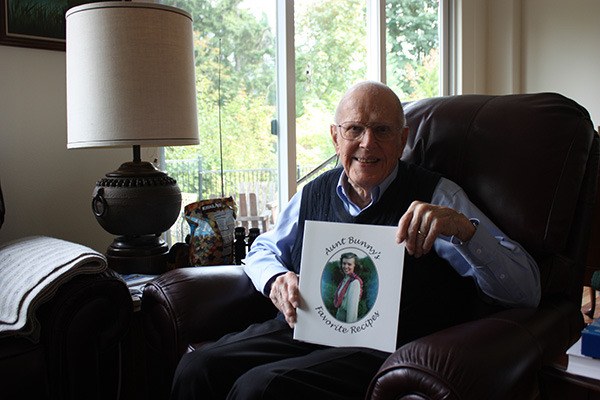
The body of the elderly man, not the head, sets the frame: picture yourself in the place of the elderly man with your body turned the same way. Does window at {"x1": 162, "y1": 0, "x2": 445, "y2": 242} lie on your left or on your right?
on your right

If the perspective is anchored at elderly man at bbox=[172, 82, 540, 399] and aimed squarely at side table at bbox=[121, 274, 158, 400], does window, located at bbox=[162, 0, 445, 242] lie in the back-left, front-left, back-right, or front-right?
front-right

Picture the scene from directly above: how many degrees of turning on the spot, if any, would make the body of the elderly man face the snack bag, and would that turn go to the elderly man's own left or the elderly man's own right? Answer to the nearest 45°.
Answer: approximately 90° to the elderly man's own right

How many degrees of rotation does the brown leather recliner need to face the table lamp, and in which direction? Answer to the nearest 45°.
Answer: approximately 45° to its right

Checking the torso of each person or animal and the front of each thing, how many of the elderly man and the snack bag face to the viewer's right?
0

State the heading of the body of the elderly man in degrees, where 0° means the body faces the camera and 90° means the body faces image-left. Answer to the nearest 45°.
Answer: approximately 45°

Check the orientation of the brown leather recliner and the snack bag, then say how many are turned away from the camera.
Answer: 0

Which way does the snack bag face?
toward the camera

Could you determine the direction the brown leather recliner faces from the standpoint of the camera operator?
facing the viewer and to the left of the viewer

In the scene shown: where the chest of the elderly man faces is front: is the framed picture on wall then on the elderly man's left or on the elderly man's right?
on the elderly man's right

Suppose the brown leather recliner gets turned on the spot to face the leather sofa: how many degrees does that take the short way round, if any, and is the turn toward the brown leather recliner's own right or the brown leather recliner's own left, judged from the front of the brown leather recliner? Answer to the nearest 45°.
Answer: approximately 45° to the brown leather recliner's own right

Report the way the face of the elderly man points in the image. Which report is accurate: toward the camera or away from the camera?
toward the camera
